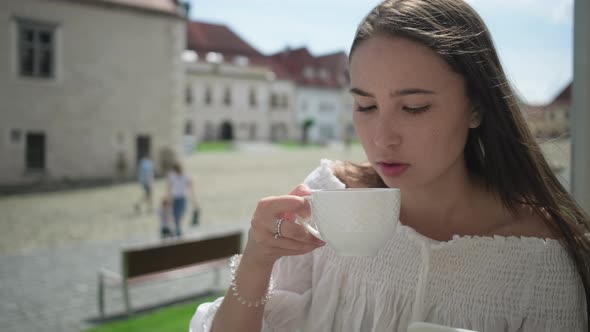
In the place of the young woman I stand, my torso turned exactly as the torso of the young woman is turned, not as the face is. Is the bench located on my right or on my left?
on my right

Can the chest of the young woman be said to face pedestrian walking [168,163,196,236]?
no

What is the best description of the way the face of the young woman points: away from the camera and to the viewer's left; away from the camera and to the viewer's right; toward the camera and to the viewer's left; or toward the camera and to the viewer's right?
toward the camera and to the viewer's left

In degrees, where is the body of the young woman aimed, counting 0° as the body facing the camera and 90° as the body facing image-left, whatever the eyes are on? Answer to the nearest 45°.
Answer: approximately 45°

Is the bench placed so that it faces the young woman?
no
